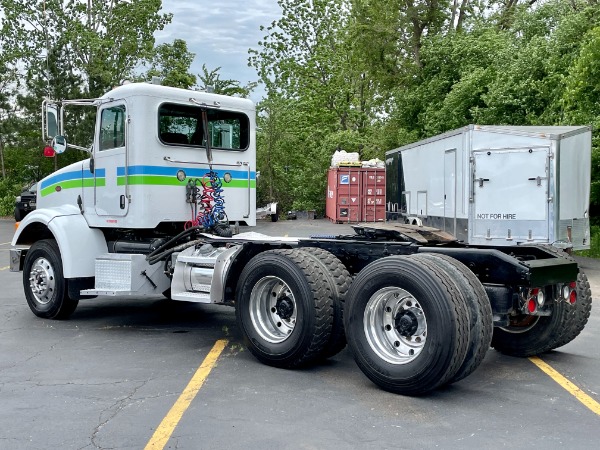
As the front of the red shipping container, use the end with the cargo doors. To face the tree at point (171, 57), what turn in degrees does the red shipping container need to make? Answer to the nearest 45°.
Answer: approximately 135° to its right

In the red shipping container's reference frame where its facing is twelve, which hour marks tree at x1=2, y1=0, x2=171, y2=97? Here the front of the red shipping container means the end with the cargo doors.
The tree is roughly at 4 o'clock from the red shipping container.

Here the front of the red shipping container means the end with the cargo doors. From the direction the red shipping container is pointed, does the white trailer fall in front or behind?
in front

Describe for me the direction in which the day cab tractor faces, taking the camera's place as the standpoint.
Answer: facing away from the viewer and to the left of the viewer

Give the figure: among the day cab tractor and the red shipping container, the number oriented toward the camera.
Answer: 1

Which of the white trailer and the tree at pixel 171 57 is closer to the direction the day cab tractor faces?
the tree

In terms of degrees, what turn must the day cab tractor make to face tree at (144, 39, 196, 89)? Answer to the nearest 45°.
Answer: approximately 45° to its right
